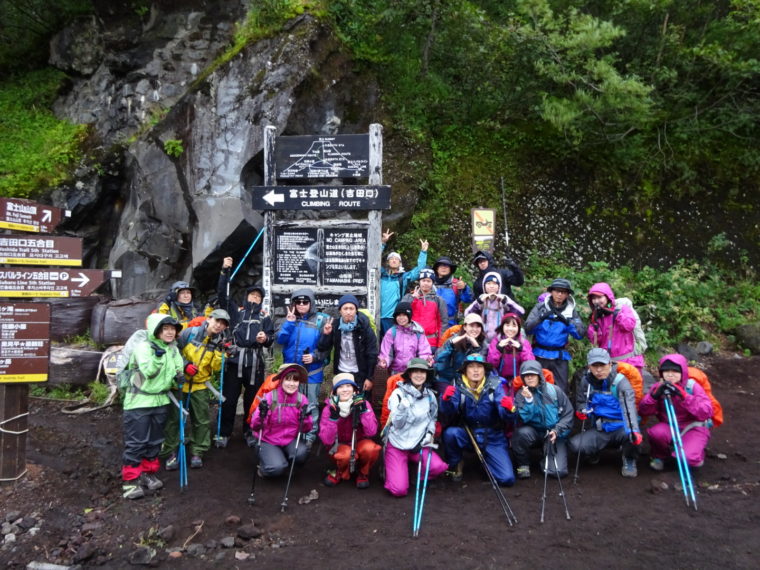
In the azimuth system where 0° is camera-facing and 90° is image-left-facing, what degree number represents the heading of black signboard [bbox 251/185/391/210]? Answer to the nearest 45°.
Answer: approximately 0°

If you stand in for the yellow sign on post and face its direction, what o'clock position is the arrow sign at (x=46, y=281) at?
The arrow sign is roughly at 2 o'clock from the yellow sign on post.

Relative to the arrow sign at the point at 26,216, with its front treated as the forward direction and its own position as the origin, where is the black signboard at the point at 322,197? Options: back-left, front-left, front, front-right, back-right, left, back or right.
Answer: left

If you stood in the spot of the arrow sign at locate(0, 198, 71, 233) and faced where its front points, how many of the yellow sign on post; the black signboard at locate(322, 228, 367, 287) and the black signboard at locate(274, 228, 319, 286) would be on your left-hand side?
3

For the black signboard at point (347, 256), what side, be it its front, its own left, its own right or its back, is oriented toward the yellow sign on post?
left

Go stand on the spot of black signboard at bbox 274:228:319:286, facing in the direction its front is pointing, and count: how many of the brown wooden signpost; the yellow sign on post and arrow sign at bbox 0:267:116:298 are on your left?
1

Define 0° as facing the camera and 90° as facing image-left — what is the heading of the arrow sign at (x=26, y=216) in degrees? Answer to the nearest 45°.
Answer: approximately 0°

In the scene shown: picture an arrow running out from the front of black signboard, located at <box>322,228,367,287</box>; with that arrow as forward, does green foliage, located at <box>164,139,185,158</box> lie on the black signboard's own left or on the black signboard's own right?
on the black signboard's own right

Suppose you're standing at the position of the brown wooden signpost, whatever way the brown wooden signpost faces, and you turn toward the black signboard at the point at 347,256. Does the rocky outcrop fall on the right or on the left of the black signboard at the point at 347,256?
left

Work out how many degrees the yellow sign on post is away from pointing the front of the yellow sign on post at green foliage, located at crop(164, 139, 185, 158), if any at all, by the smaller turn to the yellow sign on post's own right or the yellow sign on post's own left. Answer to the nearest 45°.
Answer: approximately 90° to the yellow sign on post's own right
